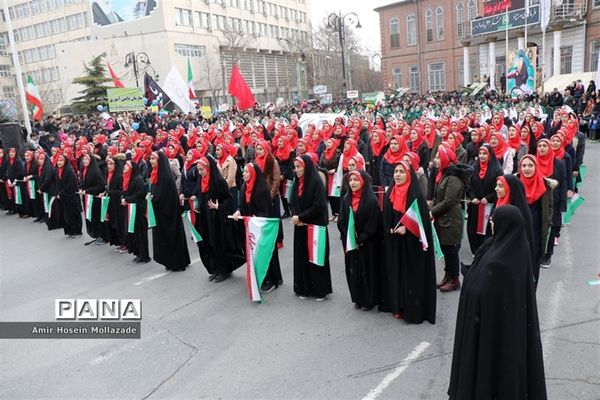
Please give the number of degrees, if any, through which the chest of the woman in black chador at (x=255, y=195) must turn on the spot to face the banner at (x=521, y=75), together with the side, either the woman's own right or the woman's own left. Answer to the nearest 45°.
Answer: approximately 180°

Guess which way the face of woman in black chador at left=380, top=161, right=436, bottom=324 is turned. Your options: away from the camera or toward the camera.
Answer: toward the camera

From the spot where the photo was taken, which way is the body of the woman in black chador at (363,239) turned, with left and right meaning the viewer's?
facing the viewer and to the left of the viewer

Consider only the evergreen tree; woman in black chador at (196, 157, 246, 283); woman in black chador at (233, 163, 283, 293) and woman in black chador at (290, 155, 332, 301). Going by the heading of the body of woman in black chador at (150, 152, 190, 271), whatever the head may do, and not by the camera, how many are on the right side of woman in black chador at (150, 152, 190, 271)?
1

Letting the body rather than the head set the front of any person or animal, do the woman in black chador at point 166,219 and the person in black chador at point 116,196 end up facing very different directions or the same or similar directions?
same or similar directions

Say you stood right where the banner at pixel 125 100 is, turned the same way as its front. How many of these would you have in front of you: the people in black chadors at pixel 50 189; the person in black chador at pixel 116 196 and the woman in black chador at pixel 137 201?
3

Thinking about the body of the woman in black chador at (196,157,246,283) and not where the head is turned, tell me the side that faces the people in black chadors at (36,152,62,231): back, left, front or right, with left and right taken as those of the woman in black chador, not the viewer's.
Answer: right

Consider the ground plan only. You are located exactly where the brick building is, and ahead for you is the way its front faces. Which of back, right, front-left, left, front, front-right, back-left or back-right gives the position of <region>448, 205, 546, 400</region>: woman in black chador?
front-left

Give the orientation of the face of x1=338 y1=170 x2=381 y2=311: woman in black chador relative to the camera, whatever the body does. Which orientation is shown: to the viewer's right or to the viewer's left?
to the viewer's left

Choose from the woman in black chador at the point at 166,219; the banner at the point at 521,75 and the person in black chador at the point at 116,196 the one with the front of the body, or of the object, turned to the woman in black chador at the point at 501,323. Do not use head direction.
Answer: the banner

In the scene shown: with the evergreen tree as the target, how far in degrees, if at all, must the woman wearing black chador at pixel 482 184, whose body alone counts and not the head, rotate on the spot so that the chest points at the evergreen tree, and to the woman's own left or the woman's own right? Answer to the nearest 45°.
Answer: approximately 90° to the woman's own right

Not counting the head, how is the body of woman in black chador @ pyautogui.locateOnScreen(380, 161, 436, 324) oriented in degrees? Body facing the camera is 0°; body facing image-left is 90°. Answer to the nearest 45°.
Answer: approximately 45°

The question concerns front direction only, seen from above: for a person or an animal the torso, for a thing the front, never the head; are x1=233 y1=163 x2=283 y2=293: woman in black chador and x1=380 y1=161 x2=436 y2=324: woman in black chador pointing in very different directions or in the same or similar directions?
same or similar directions

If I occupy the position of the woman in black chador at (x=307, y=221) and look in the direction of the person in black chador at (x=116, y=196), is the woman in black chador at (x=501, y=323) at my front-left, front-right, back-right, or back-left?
back-left

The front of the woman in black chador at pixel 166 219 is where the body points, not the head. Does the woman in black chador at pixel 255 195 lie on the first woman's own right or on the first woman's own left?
on the first woman's own left

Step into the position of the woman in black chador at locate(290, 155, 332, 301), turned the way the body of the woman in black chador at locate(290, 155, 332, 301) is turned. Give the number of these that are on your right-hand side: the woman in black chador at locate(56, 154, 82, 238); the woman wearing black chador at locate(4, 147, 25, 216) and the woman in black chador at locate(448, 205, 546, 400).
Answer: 2
